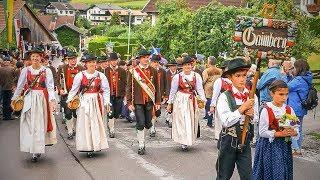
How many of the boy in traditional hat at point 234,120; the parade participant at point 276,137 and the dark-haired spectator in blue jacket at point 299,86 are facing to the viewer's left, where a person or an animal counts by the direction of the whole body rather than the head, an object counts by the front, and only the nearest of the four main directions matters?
1

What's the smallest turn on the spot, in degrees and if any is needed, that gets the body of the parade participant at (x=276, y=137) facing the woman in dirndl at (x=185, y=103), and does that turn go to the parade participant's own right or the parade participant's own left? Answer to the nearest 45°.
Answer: approximately 180°

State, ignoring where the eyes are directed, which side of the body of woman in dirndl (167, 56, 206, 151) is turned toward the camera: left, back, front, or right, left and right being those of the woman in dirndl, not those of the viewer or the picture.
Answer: front

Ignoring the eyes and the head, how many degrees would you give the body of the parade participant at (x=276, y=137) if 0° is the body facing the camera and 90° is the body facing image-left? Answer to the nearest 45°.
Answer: approximately 315°

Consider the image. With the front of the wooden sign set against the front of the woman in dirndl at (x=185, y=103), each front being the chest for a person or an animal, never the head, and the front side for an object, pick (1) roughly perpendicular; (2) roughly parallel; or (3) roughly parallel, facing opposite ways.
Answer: roughly parallel

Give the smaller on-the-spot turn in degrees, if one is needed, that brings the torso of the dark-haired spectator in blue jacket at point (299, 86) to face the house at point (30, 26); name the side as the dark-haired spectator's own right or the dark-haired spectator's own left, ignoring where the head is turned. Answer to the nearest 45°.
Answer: approximately 45° to the dark-haired spectator's own right

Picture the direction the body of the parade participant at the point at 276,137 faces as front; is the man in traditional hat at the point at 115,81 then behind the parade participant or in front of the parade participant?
behind

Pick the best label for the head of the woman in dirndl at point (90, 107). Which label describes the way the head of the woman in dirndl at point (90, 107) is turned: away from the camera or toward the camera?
toward the camera

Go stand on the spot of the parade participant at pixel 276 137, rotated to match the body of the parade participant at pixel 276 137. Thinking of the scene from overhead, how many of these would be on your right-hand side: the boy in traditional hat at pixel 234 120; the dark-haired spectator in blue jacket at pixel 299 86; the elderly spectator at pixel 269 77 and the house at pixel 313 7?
1

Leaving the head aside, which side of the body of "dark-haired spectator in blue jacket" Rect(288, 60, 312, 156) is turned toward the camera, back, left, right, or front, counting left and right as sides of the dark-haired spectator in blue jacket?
left

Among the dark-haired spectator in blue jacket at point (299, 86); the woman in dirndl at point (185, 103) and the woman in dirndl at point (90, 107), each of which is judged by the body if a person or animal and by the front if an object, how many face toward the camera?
2

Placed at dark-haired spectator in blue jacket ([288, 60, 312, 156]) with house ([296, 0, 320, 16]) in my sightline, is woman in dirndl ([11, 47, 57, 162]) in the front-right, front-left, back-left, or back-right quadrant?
back-left

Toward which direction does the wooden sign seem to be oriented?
toward the camera

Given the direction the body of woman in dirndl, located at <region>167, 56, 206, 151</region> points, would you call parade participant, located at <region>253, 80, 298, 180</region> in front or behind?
in front

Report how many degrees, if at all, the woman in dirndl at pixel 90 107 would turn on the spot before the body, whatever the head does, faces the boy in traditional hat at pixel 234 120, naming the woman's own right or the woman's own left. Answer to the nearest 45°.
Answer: approximately 45° to the woman's own left

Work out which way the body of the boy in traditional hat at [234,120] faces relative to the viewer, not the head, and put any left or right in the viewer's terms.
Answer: facing the viewer and to the right of the viewer

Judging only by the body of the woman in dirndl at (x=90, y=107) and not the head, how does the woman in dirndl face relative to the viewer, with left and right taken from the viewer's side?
facing the viewer

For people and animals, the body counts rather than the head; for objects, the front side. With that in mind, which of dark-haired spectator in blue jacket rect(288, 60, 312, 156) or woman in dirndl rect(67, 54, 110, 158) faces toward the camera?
the woman in dirndl

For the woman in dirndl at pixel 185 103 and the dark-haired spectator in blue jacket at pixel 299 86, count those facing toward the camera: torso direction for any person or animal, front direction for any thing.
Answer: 1
